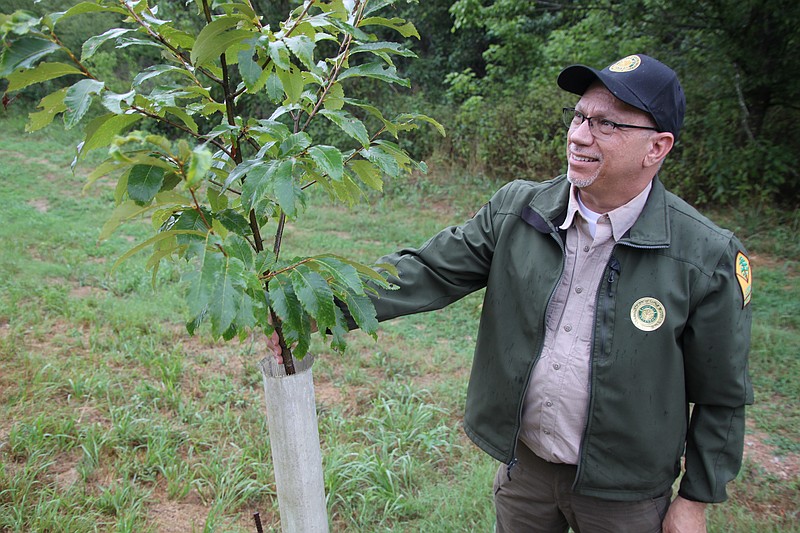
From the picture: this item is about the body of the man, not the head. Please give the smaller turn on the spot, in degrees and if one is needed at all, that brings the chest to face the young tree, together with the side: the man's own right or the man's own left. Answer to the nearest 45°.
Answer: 0° — they already face it

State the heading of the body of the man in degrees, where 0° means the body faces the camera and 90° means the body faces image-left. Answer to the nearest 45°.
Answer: approximately 45°
